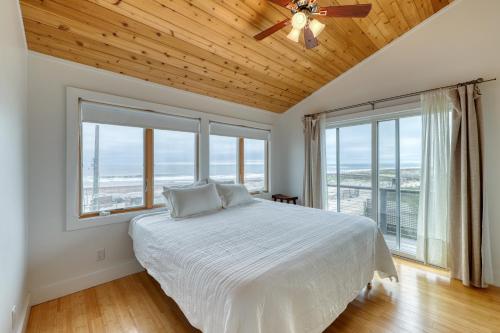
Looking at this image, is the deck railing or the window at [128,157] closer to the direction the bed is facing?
the deck railing

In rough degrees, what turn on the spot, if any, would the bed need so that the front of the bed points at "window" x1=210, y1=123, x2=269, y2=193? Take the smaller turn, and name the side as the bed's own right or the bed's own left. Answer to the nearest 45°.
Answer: approximately 135° to the bed's own left

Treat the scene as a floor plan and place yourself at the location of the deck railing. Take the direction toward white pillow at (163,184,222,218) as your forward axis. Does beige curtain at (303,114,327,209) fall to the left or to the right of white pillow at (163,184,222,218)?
right

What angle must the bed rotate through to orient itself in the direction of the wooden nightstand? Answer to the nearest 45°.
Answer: approximately 135° to its left

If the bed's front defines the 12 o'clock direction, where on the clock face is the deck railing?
The deck railing is roughly at 9 o'clock from the bed.

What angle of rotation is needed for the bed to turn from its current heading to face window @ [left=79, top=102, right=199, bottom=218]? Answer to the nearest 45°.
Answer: approximately 180°

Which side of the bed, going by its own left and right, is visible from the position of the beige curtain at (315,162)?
left

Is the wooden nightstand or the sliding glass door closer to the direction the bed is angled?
the sliding glass door

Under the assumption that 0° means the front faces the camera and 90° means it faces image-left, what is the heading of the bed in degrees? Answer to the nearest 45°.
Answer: approximately 315°

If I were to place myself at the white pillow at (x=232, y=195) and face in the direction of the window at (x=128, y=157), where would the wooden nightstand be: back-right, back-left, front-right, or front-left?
back-right
